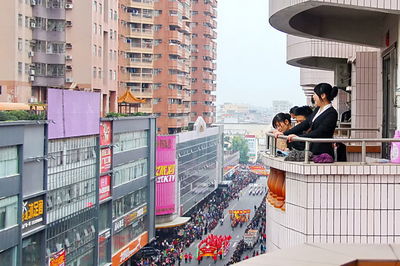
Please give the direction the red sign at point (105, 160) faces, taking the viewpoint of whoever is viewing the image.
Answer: facing the viewer and to the right of the viewer

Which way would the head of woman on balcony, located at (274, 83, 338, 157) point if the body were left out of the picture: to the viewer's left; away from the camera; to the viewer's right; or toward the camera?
to the viewer's left

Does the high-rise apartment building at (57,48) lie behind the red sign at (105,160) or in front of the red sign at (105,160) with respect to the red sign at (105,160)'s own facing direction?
behind

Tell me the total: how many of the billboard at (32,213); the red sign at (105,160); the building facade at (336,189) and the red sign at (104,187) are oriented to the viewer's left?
1

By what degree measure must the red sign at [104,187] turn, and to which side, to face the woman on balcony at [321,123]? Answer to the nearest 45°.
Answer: approximately 45° to its right

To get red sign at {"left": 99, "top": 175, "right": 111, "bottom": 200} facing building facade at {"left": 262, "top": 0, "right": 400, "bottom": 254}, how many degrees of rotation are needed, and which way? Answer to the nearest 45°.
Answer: approximately 45° to its right

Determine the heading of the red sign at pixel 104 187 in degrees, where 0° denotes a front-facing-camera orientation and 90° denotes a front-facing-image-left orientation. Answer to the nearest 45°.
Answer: approximately 315°

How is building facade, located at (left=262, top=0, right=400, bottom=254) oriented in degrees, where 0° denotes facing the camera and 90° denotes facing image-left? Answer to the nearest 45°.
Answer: approximately 90°
